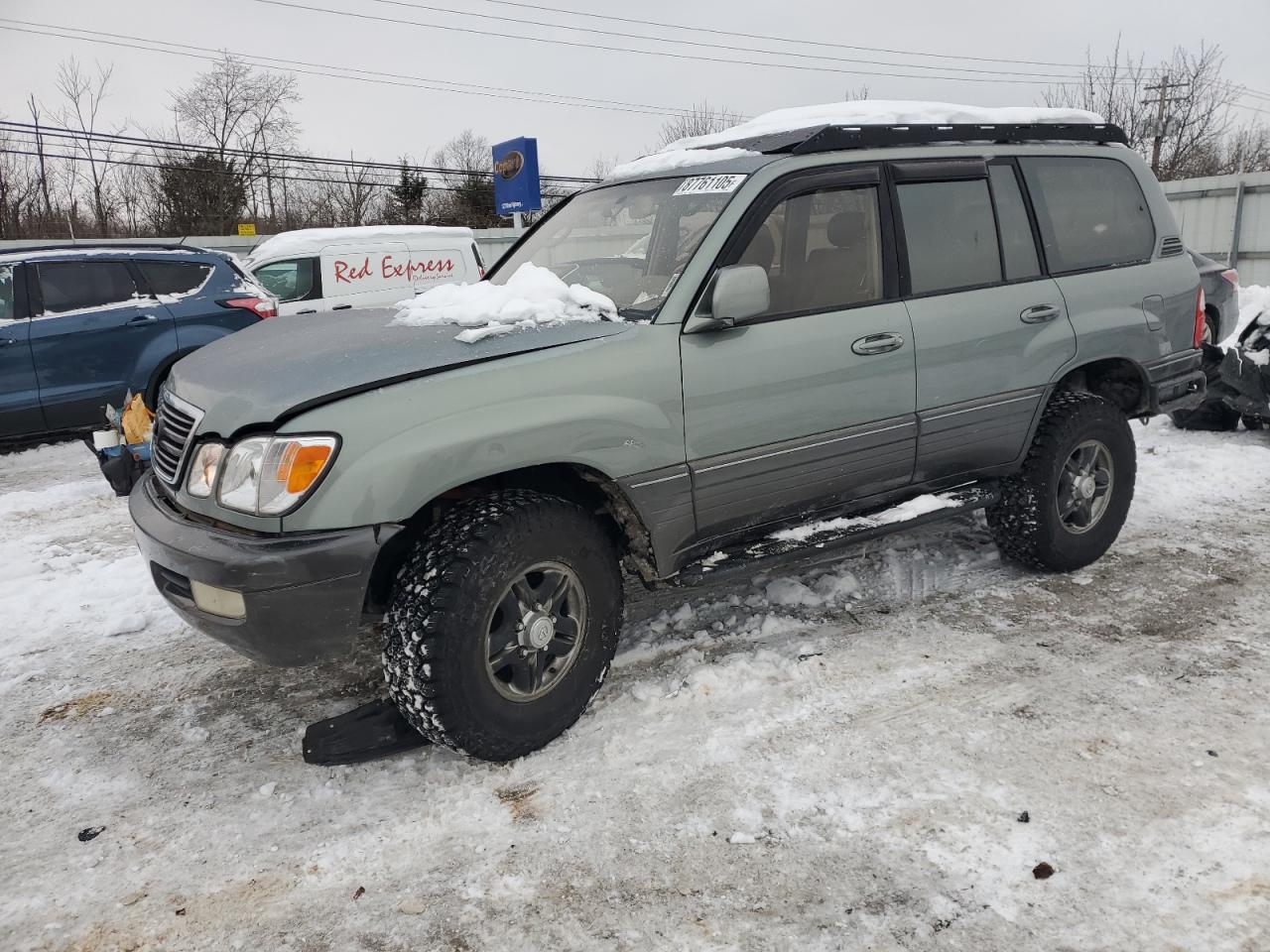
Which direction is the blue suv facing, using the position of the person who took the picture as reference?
facing to the left of the viewer

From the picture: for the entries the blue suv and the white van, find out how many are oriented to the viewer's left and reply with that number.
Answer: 2

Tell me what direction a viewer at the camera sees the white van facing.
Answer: facing to the left of the viewer

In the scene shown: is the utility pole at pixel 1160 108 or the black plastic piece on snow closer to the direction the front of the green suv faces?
the black plastic piece on snow

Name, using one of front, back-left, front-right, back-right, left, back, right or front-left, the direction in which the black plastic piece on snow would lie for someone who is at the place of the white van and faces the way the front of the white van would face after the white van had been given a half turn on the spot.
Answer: right

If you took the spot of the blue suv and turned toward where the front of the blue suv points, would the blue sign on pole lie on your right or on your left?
on your right

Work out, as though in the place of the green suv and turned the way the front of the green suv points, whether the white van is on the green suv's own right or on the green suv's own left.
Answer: on the green suv's own right

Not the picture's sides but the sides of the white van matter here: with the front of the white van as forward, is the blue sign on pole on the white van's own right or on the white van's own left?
on the white van's own right

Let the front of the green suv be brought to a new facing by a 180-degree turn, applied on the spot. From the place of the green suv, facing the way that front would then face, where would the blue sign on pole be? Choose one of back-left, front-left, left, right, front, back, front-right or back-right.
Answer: front-left

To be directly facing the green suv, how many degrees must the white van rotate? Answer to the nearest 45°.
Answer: approximately 90° to its left
